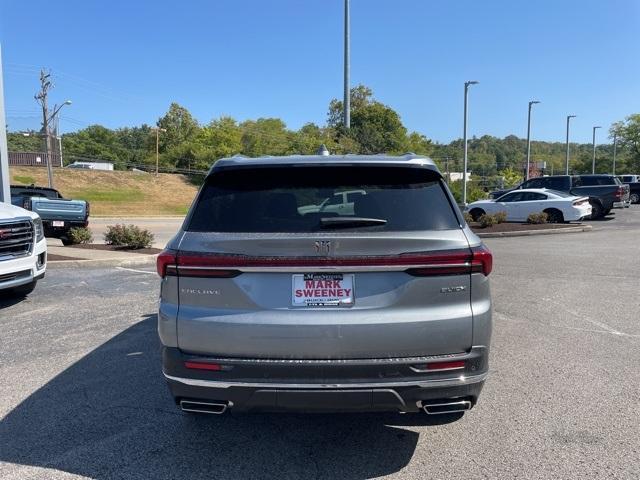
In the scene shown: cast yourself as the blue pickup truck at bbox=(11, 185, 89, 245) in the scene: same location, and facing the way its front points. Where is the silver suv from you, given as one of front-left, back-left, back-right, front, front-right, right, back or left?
back-left

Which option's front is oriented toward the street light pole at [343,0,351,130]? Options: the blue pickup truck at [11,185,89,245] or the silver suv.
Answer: the silver suv

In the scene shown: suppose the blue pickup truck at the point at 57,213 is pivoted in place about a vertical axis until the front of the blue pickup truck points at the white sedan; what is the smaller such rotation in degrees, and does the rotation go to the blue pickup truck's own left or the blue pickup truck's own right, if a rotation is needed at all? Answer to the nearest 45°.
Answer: approximately 135° to the blue pickup truck's own right

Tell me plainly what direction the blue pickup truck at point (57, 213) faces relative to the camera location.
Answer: facing away from the viewer and to the left of the viewer

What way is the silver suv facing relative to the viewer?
away from the camera
